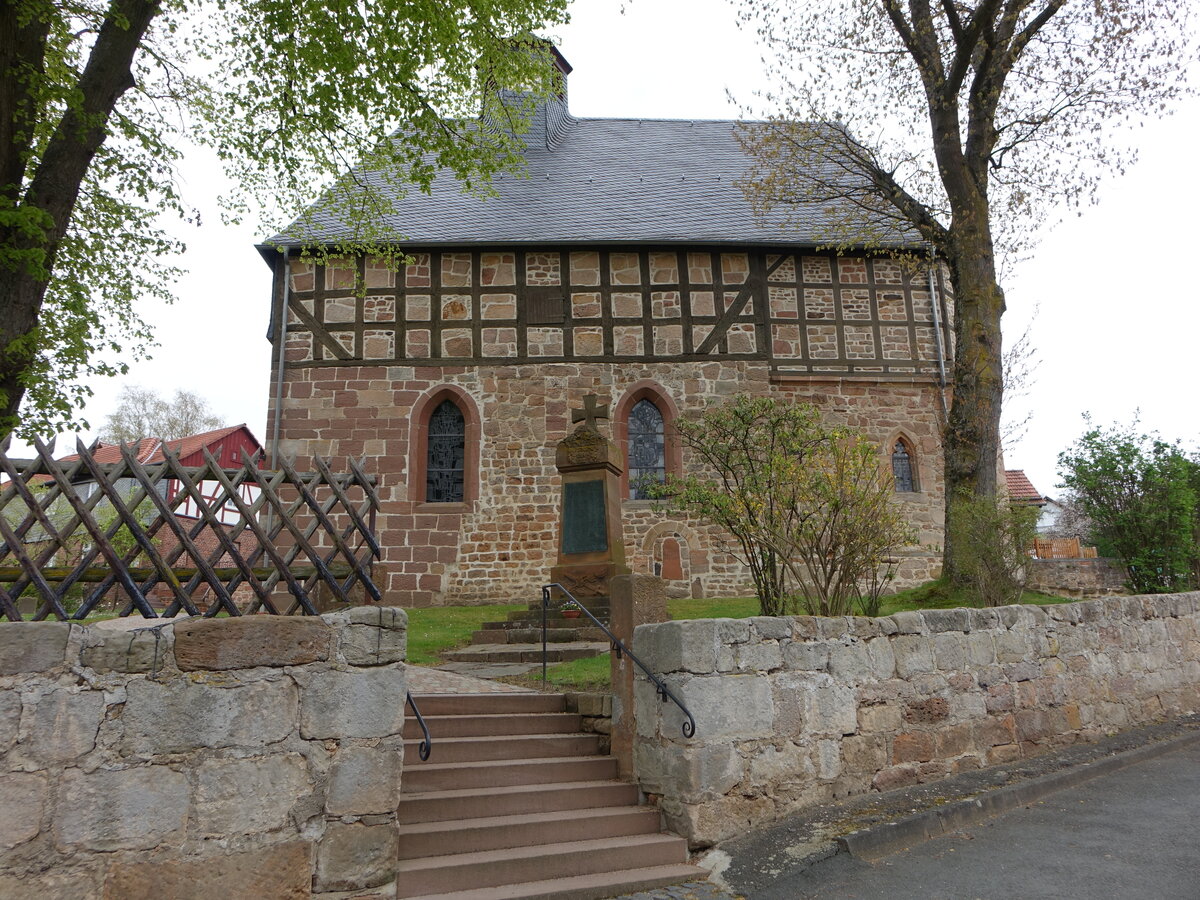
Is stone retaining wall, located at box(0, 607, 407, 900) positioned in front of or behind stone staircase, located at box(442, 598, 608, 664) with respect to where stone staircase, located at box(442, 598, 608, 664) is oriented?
in front

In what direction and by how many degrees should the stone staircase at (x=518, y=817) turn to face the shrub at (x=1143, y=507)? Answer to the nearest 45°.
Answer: approximately 135° to its left

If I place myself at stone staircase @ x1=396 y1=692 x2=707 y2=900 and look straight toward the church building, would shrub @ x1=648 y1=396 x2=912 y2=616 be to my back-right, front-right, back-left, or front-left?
front-right

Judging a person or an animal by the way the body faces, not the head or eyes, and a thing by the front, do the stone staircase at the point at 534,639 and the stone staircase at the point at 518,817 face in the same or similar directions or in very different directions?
same or similar directions

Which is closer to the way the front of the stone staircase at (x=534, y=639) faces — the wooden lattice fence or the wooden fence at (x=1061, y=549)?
the wooden lattice fence

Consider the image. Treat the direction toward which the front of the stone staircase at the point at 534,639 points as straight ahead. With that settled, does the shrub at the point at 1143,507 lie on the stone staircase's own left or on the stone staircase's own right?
on the stone staircase's own left

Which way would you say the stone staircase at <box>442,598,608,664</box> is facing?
toward the camera

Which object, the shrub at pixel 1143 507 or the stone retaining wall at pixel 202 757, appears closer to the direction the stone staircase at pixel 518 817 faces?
the stone retaining wall

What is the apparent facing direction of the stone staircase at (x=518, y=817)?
toward the camera

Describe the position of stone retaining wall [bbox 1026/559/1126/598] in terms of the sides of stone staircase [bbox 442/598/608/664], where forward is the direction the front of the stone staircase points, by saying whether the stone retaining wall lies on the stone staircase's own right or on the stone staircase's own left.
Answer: on the stone staircase's own left

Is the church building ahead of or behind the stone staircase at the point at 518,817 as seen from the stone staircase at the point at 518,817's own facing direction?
behind

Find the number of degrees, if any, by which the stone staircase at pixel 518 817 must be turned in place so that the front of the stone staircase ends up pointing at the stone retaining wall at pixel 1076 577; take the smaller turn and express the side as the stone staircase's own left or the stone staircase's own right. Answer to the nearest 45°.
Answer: approximately 135° to the stone staircase's own left

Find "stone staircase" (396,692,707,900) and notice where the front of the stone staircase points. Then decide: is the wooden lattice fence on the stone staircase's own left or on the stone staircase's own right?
on the stone staircase's own right

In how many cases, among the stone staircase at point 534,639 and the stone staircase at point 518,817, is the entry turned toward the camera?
2

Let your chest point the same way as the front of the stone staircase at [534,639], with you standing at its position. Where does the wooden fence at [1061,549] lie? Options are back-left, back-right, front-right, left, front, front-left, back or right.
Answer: back-left
